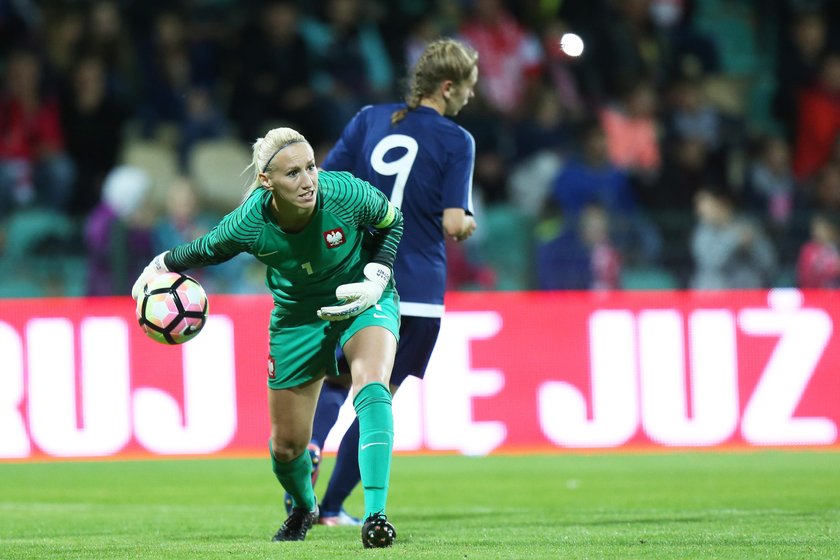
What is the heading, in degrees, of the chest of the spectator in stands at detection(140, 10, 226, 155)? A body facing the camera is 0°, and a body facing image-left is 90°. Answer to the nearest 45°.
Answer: approximately 0°

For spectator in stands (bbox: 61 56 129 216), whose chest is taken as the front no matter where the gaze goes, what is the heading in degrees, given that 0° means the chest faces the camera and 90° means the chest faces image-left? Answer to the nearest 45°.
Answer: approximately 0°

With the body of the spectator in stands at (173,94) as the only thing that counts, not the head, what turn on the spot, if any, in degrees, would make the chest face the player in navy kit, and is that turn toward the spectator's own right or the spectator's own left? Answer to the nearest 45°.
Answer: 0° — they already face them

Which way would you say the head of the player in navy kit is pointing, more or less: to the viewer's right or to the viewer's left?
to the viewer's right

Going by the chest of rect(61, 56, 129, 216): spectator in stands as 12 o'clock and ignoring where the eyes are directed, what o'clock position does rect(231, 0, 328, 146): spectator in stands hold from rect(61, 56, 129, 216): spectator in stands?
rect(231, 0, 328, 146): spectator in stands is roughly at 9 o'clock from rect(61, 56, 129, 216): spectator in stands.

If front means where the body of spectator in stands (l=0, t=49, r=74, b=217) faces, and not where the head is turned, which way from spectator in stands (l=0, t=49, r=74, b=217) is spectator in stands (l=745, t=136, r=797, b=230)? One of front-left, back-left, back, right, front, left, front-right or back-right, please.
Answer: left

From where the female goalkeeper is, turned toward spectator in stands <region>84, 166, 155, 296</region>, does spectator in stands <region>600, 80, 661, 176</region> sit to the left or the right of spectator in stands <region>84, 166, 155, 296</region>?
right

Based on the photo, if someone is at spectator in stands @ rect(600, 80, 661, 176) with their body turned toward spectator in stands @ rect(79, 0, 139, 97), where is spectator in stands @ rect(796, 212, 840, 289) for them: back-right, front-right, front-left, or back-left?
back-left
